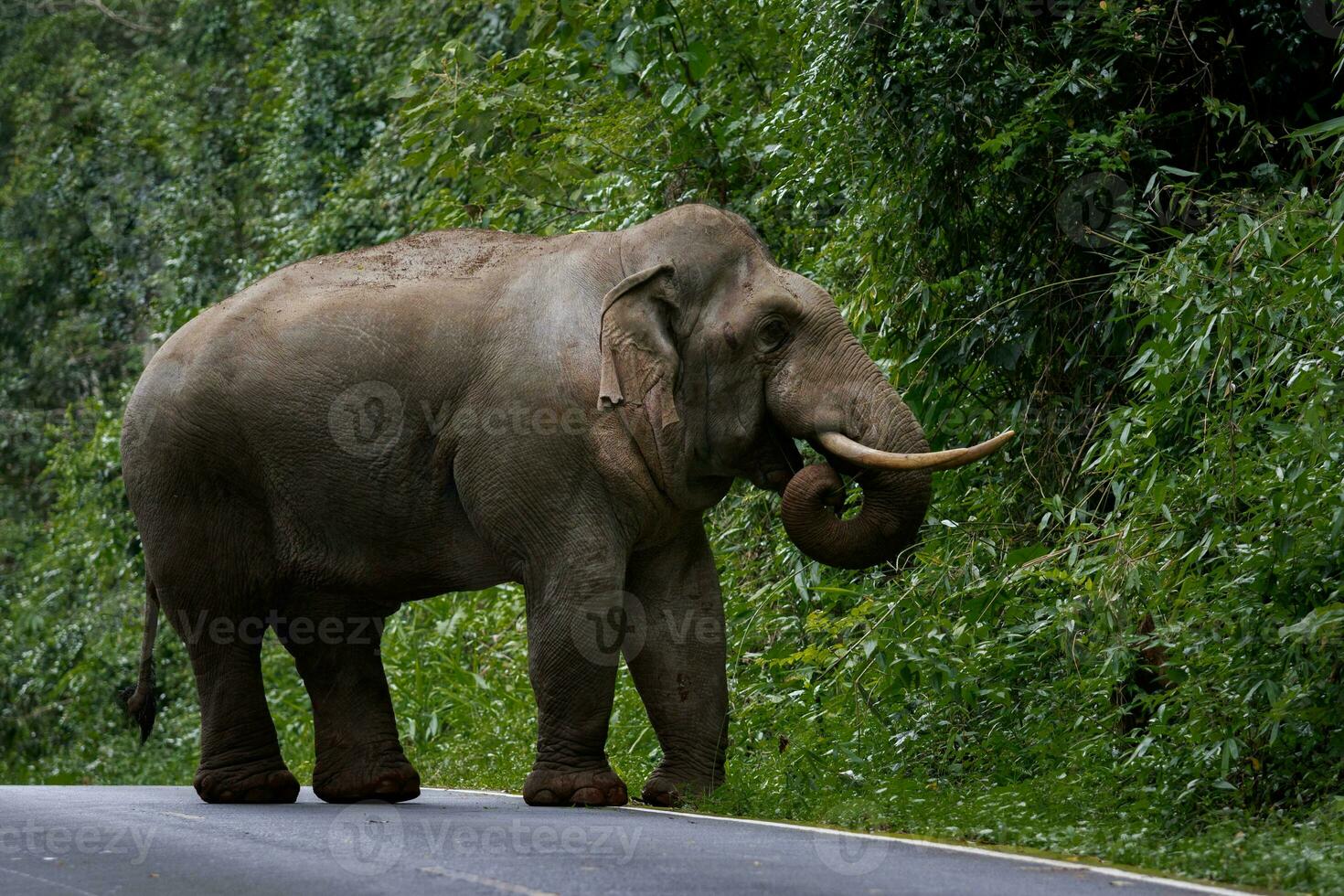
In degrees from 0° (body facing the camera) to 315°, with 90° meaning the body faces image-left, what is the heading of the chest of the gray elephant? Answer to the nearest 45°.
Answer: approximately 270°
